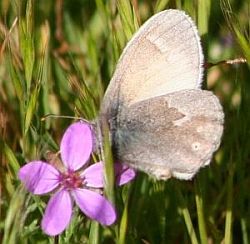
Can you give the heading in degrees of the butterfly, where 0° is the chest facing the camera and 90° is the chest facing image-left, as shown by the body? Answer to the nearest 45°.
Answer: approximately 90°
